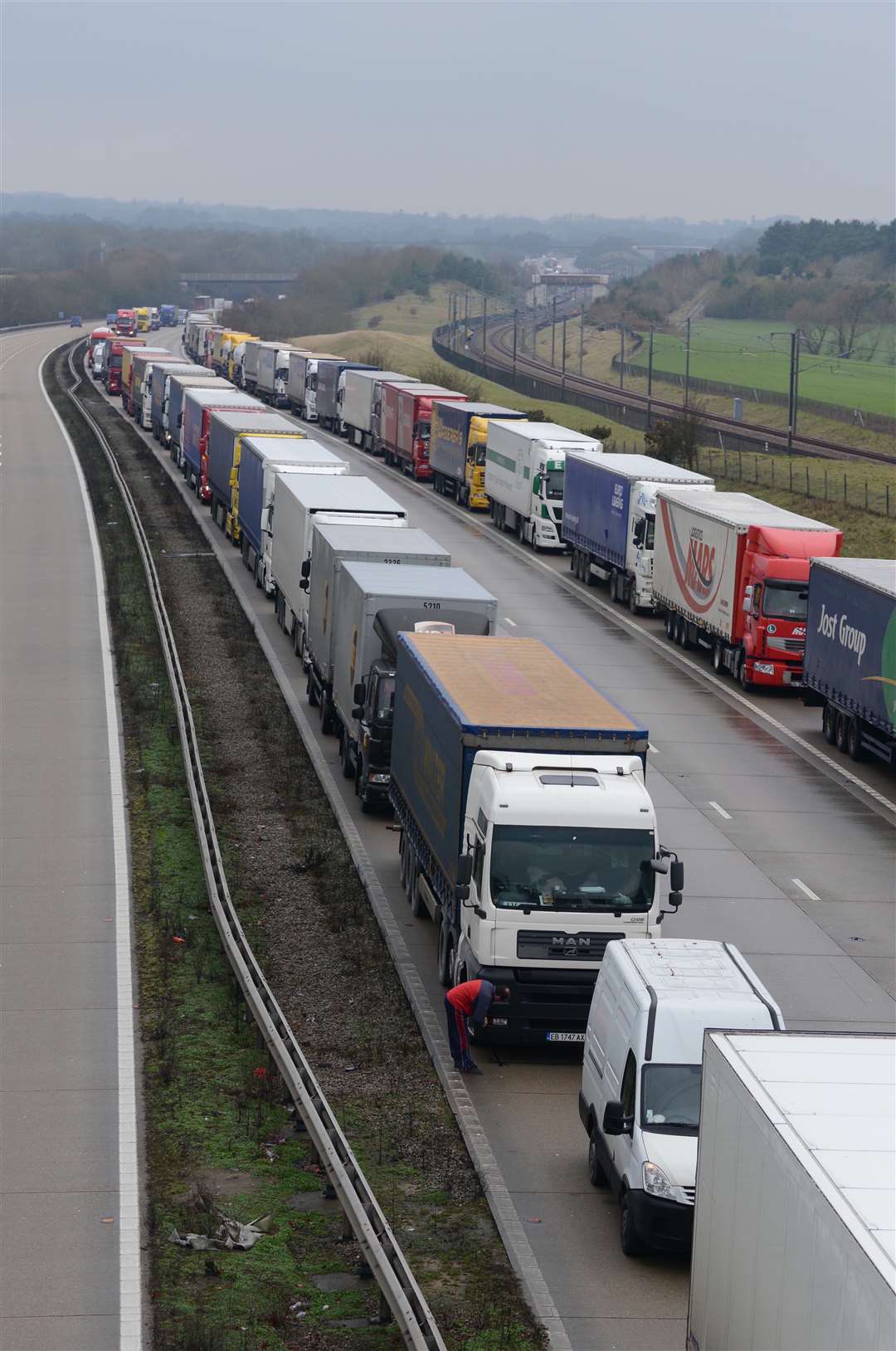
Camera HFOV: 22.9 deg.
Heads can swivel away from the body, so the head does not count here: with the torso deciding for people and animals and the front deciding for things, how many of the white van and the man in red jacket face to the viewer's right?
1

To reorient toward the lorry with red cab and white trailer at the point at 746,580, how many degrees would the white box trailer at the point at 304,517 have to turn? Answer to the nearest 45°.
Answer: approximately 45° to its left

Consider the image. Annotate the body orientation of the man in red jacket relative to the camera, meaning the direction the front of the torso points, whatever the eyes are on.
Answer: to the viewer's right

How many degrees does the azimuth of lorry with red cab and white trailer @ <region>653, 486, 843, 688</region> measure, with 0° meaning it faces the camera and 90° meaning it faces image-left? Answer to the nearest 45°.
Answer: approximately 315°

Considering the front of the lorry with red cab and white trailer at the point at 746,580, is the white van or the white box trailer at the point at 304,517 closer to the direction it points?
the white van

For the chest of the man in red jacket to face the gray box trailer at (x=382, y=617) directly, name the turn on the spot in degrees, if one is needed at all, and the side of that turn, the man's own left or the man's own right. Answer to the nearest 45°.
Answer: approximately 90° to the man's own left

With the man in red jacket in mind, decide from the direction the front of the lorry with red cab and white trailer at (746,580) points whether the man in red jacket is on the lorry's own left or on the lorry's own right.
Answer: on the lorry's own right

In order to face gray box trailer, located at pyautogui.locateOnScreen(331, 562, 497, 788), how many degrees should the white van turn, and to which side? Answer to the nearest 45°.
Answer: approximately 180°

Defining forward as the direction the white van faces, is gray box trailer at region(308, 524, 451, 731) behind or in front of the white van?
behind

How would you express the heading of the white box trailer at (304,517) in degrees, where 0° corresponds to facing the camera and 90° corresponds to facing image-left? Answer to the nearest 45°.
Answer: approximately 315°

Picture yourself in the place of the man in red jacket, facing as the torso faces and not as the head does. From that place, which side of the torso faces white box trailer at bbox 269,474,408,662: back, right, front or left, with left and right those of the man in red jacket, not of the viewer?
left

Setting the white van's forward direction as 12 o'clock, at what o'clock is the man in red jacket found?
The man in red jacket is roughly at 5 o'clock from the white van.

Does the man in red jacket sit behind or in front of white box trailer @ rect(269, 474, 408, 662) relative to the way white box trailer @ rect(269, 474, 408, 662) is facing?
in front

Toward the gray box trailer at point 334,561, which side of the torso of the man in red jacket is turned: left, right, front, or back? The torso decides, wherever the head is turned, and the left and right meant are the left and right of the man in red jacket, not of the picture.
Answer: left

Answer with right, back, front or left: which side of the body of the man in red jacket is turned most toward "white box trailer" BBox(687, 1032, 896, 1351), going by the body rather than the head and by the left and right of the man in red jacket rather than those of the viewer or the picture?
right
